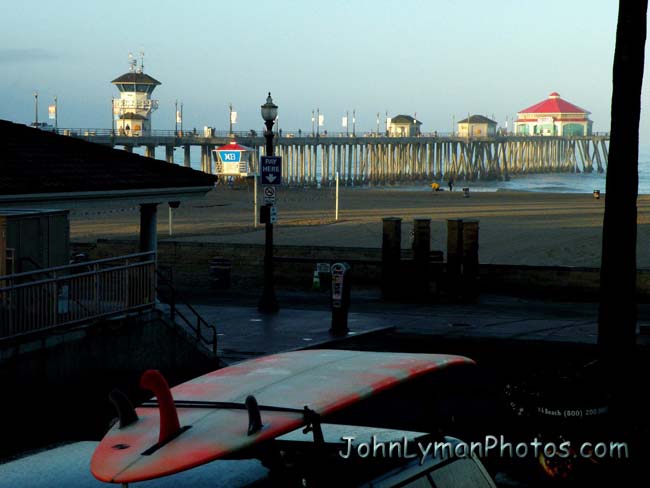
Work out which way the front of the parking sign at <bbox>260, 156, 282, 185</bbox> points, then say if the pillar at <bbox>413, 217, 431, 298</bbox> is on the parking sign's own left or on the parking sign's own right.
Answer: on the parking sign's own left

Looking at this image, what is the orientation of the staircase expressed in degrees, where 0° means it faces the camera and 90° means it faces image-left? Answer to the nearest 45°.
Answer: approximately 270°

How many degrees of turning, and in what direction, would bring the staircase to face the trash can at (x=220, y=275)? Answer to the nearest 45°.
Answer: approximately 90° to its left

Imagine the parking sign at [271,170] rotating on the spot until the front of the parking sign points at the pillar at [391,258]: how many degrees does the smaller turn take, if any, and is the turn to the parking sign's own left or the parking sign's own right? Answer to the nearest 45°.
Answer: approximately 135° to the parking sign's own left

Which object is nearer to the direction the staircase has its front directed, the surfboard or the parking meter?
the parking meter

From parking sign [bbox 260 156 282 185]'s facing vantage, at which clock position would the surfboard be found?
The surfboard is roughly at 12 o'clock from the parking sign.

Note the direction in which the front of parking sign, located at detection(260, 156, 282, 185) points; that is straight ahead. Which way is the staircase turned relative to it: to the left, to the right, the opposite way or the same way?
to the left

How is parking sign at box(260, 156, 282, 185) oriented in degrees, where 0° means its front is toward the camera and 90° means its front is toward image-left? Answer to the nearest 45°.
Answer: approximately 0°

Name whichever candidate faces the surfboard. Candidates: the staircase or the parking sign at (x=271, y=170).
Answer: the parking sign

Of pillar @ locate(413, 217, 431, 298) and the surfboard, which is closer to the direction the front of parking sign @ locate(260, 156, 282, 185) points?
the surfboard
